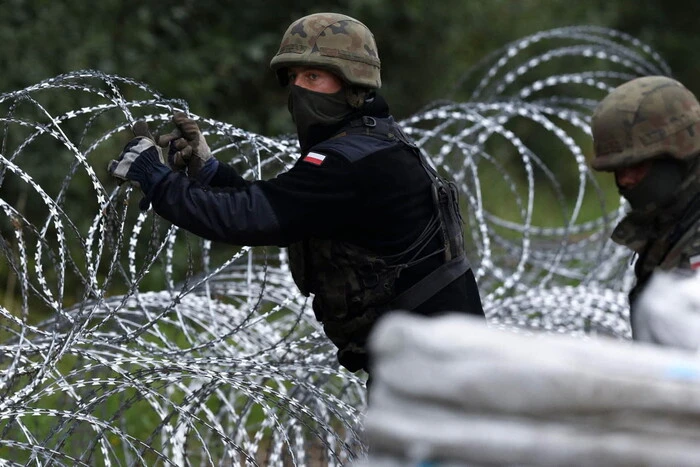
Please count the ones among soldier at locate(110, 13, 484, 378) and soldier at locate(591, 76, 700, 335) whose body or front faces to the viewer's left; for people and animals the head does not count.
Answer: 2

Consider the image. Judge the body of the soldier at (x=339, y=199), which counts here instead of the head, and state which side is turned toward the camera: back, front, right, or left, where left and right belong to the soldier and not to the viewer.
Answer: left

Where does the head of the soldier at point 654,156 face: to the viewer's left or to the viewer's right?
to the viewer's left

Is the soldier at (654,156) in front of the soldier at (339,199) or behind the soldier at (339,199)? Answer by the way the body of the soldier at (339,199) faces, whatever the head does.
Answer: behind

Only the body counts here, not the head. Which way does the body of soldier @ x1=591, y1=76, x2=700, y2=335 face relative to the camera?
to the viewer's left

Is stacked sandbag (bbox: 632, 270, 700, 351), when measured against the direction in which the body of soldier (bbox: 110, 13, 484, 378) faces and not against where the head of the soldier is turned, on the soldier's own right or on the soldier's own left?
on the soldier's own left

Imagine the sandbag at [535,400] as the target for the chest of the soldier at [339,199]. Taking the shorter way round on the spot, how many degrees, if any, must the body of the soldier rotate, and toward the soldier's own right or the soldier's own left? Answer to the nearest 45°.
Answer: approximately 90° to the soldier's own left

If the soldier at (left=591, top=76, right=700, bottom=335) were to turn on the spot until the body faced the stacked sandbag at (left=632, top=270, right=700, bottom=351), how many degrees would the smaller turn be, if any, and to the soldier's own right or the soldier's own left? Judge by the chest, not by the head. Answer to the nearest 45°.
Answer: approximately 90° to the soldier's own left
